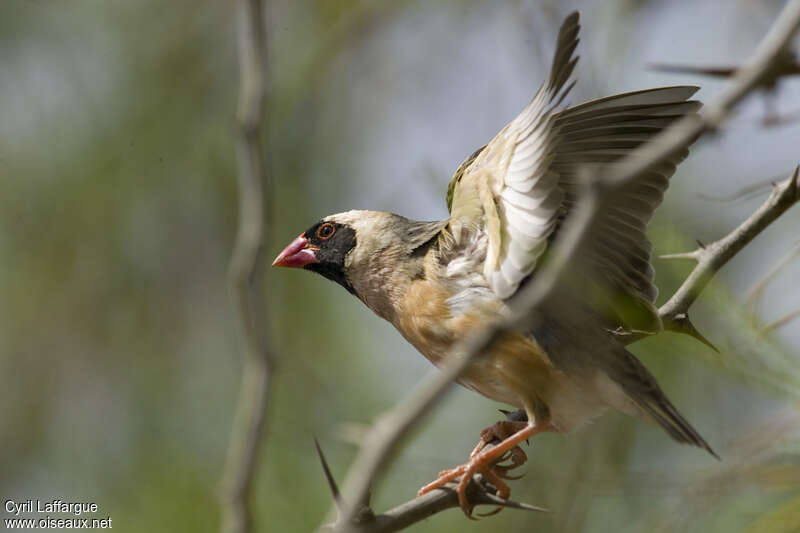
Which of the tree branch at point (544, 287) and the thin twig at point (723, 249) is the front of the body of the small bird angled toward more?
the tree branch

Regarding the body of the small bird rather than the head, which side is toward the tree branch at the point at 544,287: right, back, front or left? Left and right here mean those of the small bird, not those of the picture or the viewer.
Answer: left

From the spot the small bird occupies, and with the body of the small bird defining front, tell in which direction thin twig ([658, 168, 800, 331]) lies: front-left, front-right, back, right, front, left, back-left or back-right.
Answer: back

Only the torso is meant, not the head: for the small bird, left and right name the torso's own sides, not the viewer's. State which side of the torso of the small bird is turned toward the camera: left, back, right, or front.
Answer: left
